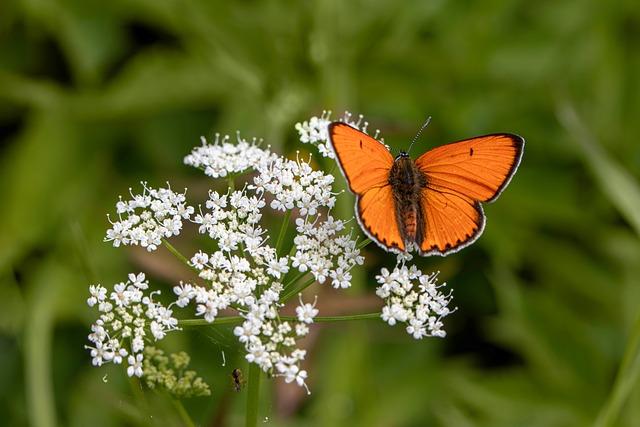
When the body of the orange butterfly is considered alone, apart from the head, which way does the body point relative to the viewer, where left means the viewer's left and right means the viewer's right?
facing away from the viewer

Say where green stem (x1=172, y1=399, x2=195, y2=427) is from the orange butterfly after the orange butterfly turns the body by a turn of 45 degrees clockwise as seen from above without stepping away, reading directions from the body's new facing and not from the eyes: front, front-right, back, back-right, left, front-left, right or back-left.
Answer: back-left
